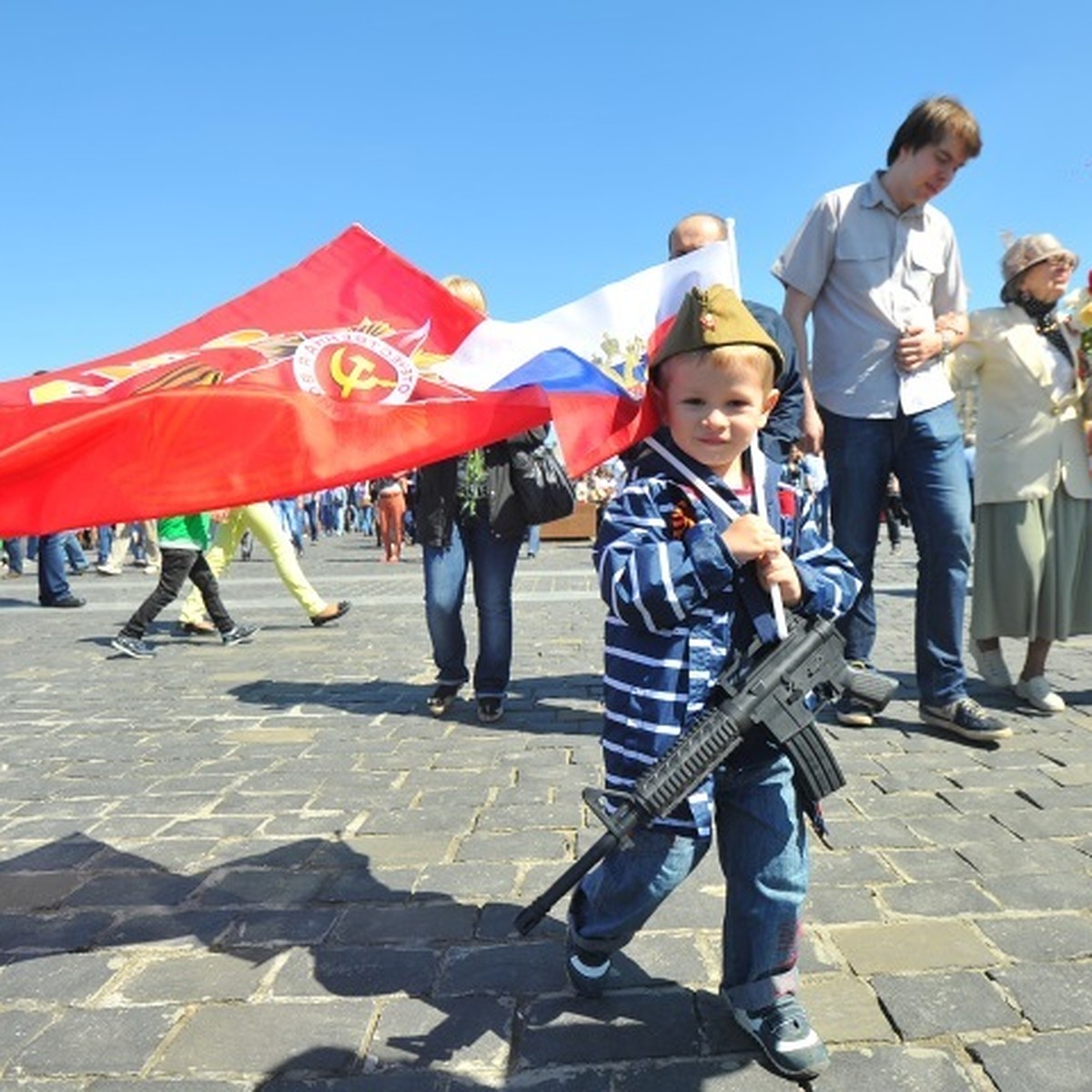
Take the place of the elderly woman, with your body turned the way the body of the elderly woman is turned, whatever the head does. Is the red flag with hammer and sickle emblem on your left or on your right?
on your right

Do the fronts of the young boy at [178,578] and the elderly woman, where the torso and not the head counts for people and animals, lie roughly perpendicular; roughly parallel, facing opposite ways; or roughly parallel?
roughly perpendicular

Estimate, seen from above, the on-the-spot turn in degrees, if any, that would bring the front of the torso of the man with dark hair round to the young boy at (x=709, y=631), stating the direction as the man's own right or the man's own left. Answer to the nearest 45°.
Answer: approximately 45° to the man's own right

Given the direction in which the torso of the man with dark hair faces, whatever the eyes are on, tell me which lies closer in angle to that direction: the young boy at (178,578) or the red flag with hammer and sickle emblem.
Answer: the red flag with hammer and sickle emblem

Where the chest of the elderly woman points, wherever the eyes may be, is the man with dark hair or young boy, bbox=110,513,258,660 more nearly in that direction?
the man with dark hair

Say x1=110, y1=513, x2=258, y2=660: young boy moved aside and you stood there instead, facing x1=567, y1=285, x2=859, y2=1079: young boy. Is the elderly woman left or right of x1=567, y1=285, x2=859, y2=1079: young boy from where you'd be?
left

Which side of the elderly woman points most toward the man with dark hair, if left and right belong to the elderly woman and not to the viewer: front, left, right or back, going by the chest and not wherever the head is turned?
right
